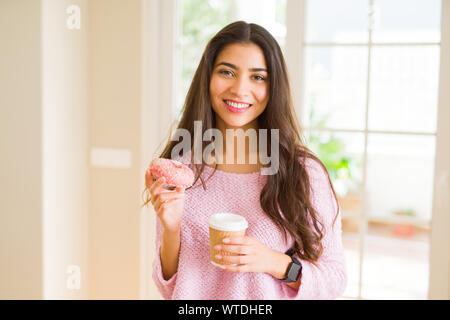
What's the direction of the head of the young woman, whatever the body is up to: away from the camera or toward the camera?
toward the camera

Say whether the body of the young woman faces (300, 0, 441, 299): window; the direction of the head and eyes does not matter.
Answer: no

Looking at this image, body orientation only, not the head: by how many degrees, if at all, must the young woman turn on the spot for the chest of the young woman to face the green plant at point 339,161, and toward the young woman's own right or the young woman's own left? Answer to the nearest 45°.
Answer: approximately 180°

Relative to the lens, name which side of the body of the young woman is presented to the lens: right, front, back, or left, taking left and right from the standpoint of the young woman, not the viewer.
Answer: front
